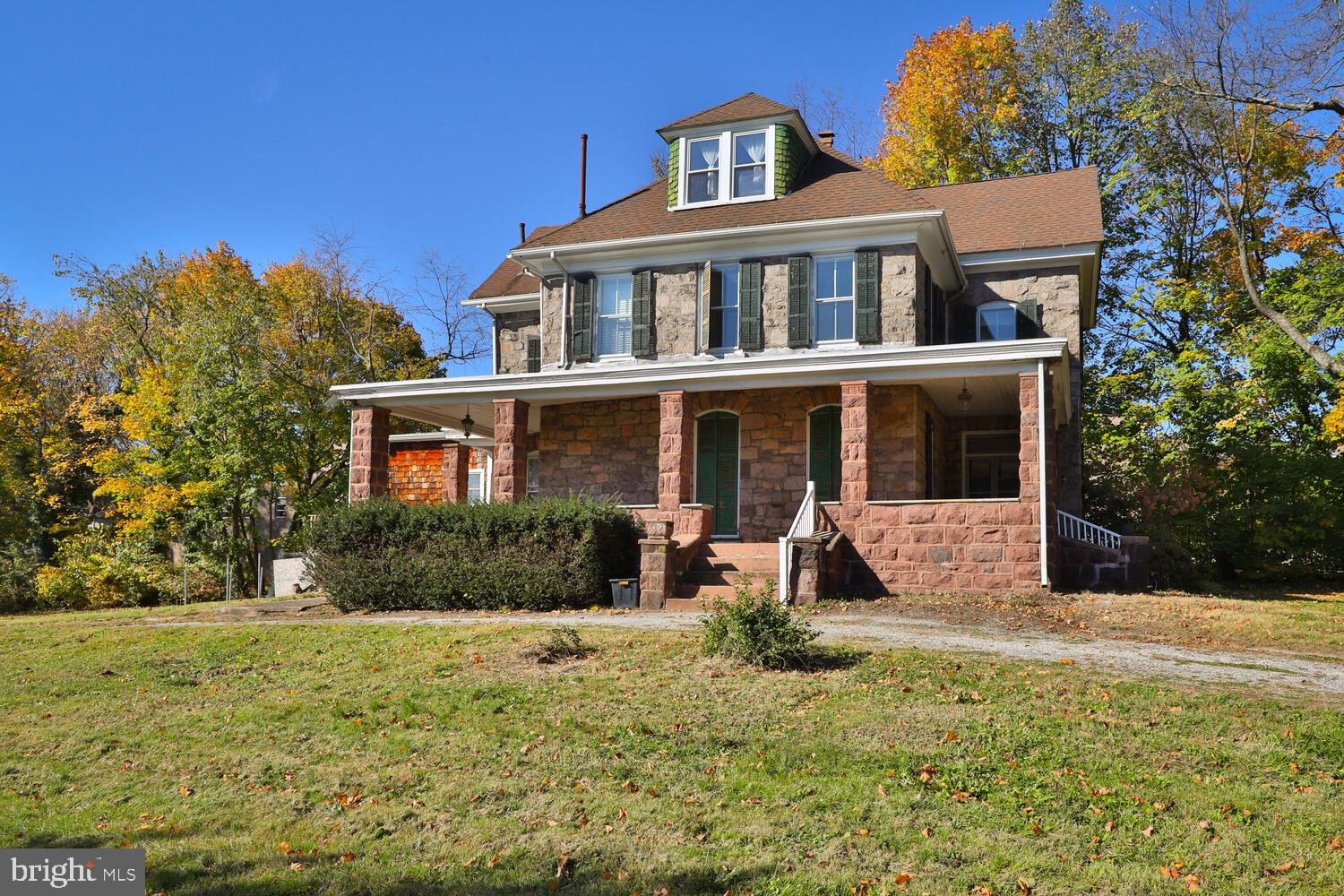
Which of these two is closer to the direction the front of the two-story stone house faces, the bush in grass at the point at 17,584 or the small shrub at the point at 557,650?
the small shrub

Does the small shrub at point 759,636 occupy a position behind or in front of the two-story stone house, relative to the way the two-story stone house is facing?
in front

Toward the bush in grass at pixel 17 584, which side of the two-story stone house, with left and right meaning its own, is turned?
right

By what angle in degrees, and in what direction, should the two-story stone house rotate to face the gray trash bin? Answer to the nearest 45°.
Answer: approximately 45° to its right

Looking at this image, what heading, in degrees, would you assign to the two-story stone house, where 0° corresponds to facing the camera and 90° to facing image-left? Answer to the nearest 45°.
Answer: approximately 0°

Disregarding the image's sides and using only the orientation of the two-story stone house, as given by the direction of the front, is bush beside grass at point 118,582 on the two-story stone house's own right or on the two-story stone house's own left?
on the two-story stone house's own right

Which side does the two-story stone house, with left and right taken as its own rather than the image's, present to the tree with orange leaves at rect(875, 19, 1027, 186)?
back
